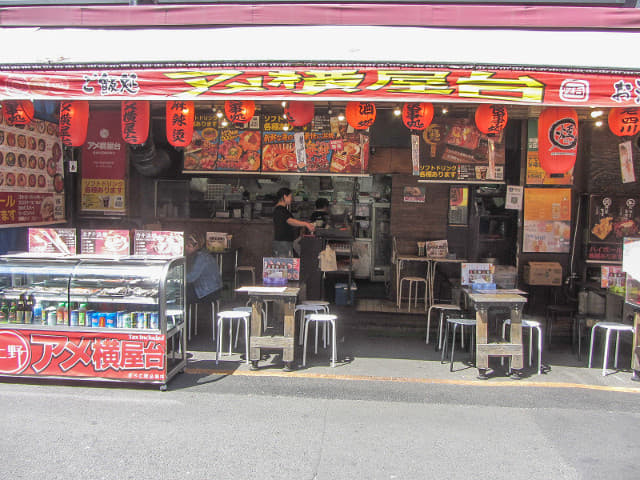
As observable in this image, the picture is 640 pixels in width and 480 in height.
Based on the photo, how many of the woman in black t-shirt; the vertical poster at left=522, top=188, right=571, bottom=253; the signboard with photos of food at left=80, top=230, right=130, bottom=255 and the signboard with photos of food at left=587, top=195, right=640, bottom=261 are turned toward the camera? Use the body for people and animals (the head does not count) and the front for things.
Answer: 3

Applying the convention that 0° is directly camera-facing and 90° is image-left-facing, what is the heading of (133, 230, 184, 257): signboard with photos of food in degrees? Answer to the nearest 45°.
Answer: approximately 0°

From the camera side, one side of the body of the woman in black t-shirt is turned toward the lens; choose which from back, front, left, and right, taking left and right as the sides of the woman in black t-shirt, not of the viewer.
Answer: right

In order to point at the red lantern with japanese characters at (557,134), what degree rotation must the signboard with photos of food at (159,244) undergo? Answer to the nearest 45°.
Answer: approximately 90° to its left

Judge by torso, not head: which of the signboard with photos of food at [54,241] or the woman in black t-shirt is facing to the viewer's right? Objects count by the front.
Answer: the woman in black t-shirt

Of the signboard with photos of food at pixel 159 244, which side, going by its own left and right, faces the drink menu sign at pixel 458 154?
left

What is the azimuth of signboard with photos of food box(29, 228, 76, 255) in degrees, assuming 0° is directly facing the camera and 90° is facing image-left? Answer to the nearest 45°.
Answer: approximately 0°

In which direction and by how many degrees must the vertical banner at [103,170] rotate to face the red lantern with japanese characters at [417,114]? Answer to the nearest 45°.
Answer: approximately 45° to its left

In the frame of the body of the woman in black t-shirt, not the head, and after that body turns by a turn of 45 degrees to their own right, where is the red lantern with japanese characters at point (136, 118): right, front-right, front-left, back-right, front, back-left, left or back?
right

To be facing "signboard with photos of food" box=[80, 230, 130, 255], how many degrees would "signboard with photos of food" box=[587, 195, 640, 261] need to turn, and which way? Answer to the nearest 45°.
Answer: approximately 45° to its right

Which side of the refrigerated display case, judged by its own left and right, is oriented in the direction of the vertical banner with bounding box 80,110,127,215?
back
